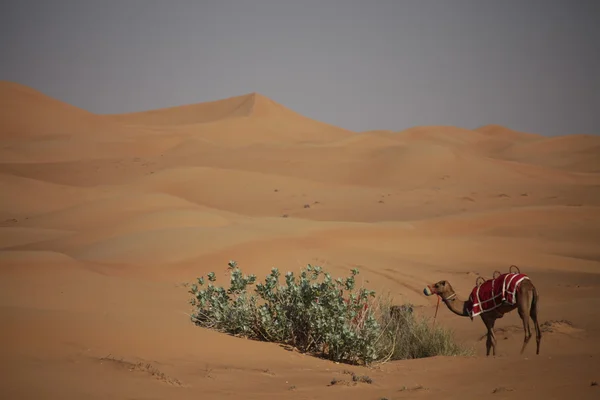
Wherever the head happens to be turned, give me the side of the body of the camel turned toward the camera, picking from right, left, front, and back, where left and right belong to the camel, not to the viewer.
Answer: left

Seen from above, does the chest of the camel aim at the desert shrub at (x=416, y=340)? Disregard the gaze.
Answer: yes

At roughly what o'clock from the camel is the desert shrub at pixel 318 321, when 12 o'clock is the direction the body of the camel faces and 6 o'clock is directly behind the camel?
The desert shrub is roughly at 11 o'clock from the camel.
